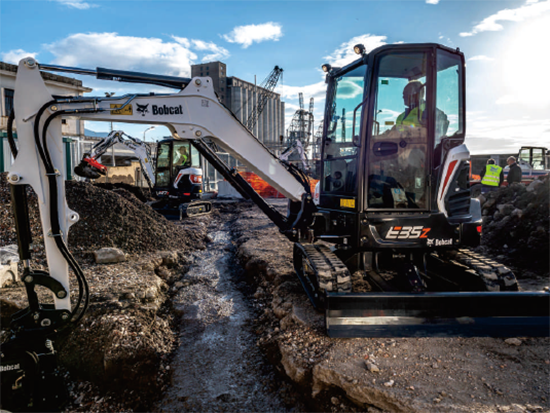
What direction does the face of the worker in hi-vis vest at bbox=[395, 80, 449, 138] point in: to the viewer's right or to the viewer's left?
to the viewer's left

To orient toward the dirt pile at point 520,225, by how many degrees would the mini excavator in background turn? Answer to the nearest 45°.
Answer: approximately 135° to its left

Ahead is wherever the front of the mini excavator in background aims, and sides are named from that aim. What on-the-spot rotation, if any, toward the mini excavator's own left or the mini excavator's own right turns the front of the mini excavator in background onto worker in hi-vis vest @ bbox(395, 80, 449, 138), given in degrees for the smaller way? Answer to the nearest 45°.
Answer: approximately 90° to the mini excavator's own left

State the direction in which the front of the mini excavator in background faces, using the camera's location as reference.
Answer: facing to the left of the viewer

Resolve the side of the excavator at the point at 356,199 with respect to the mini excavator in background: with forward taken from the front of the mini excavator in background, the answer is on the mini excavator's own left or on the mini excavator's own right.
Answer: on the mini excavator's own left

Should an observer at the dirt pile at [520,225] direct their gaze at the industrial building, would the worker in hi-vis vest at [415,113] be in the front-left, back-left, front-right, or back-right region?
back-left
